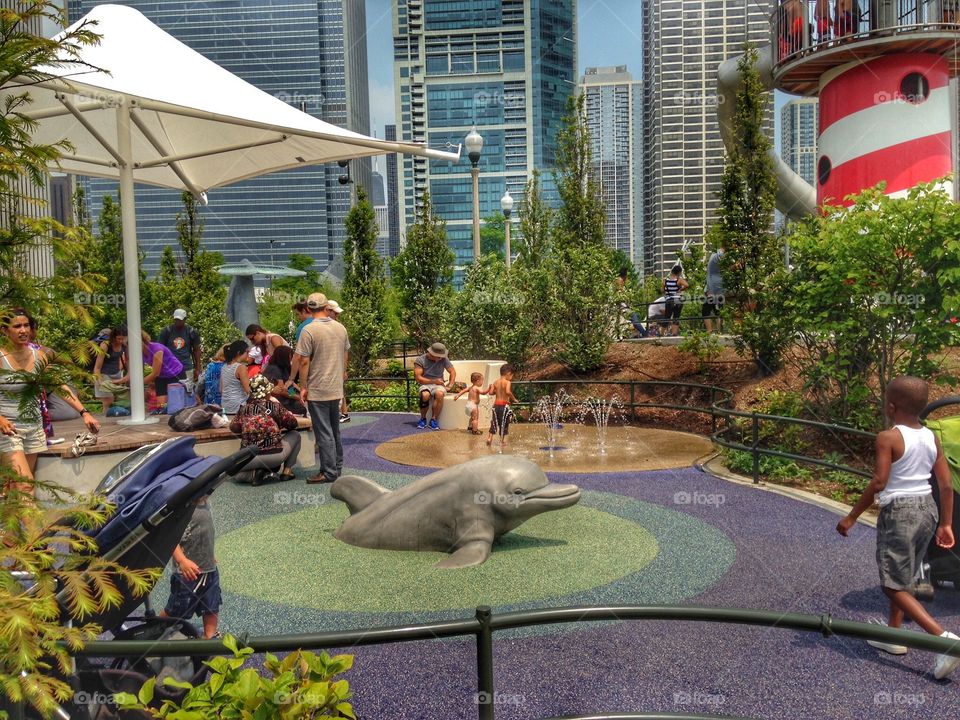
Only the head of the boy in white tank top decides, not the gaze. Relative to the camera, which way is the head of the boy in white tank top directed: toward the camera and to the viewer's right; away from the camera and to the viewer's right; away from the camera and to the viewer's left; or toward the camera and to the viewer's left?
away from the camera and to the viewer's left

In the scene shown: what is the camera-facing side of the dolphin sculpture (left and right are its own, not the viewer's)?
right

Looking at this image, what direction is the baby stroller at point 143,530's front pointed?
to the viewer's left

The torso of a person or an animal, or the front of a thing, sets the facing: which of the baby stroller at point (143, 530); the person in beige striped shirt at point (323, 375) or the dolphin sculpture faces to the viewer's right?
the dolphin sculpture

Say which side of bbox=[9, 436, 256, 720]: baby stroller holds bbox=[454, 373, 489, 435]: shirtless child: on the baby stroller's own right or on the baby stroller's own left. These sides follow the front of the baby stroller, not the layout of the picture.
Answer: on the baby stroller's own right

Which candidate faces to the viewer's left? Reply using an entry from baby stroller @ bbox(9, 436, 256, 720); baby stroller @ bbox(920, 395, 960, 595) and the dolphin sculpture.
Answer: baby stroller @ bbox(9, 436, 256, 720)

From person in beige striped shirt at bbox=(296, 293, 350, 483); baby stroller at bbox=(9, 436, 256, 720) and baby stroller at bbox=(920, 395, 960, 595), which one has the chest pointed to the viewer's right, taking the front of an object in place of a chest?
baby stroller at bbox=(920, 395, 960, 595)

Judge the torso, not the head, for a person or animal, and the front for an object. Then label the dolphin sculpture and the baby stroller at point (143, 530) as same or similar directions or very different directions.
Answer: very different directions

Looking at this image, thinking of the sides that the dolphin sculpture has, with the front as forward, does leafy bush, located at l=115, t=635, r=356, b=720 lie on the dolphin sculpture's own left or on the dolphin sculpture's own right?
on the dolphin sculpture's own right

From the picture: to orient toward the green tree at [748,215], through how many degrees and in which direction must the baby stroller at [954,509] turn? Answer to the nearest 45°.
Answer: approximately 90° to its left

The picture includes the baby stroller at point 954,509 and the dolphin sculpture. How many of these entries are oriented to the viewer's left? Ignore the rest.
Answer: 0

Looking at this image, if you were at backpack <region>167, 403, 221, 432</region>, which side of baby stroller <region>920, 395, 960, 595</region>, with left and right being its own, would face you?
back
